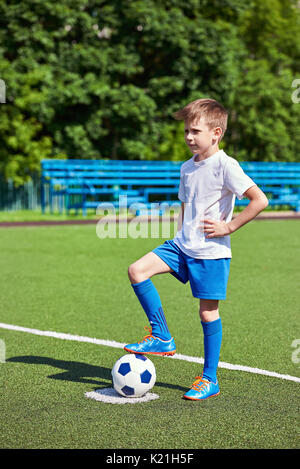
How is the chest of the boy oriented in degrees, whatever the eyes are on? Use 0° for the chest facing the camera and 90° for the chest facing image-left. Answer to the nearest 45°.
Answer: approximately 45°

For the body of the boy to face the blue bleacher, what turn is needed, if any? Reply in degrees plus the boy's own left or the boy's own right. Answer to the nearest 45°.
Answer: approximately 135° to the boy's own right

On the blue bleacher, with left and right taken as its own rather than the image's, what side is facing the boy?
front

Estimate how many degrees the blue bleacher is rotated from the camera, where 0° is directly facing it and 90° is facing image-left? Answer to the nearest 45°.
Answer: approximately 0°

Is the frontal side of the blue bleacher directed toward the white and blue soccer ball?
yes

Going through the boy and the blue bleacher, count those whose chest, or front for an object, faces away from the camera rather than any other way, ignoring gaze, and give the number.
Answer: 0
